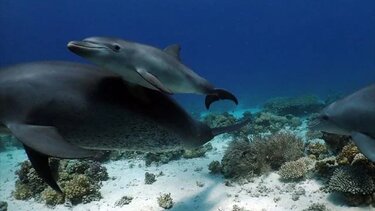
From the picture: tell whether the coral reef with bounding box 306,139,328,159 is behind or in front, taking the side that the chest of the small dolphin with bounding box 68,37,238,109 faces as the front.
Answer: behind

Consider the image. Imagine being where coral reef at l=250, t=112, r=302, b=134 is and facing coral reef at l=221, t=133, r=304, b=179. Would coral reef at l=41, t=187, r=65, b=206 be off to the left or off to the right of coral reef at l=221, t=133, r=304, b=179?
right

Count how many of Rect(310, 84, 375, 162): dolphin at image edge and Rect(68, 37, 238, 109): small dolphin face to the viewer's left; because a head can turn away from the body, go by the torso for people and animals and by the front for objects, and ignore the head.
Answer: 2

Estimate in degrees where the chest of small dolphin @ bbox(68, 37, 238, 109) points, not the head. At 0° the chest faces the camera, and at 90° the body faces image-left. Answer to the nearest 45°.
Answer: approximately 90°

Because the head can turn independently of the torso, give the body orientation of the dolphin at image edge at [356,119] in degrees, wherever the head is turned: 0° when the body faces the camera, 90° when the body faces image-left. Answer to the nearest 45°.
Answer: approximately 90°
